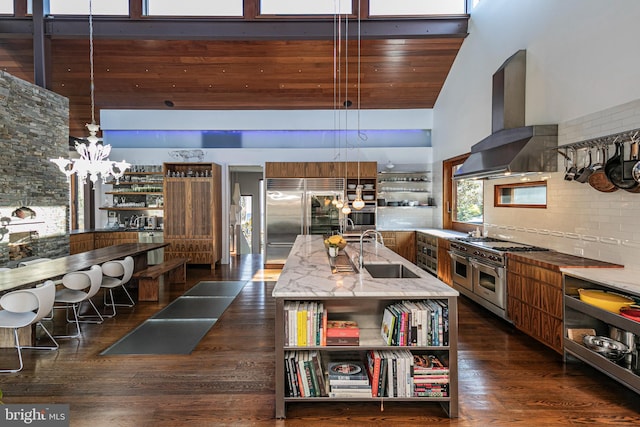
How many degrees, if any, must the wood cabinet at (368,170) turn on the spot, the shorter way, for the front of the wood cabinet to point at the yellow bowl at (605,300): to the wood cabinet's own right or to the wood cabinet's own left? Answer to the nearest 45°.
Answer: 0° — it already faces it

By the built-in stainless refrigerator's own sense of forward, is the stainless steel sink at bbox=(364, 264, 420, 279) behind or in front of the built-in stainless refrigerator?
in front

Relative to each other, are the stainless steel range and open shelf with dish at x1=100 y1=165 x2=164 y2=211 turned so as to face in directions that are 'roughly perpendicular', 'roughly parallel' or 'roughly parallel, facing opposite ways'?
roughly perpendicular

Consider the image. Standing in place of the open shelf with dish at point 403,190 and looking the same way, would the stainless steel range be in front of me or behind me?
in front

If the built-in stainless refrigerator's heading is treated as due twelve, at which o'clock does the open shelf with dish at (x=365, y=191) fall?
The open shelf with dish is roughly at 9 o'clock from the built-in stainless refrigerator.

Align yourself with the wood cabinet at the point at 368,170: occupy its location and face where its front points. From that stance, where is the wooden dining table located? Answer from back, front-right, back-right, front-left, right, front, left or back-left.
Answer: front-right

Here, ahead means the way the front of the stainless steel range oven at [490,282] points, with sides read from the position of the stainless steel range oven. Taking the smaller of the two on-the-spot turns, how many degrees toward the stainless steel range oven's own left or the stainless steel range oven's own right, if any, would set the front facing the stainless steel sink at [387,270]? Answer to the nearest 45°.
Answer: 0° — it already faces it

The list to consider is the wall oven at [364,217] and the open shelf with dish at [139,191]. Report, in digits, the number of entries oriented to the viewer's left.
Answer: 0

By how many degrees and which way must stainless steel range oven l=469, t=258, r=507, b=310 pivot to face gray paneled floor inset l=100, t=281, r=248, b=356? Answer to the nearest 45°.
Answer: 0° — it already faces it

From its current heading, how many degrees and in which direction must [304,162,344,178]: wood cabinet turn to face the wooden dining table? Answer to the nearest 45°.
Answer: approximately 45° to its right

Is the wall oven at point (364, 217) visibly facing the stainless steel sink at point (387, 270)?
yes

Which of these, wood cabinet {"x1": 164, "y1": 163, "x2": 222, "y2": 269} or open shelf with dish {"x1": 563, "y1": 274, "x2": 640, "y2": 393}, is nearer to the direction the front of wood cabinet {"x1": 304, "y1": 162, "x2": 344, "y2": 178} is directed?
the open shelf with dish
